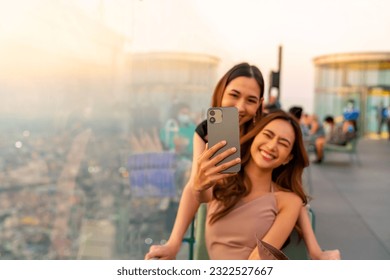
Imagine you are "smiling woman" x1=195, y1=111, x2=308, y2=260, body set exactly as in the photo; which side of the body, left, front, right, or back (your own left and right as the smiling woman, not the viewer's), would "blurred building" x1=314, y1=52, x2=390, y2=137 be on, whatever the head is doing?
back

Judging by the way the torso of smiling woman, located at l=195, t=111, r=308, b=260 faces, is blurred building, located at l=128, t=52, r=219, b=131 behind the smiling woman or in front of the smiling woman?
behind

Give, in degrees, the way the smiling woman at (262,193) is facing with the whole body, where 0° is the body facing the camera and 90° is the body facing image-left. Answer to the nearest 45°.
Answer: approximately 0°
